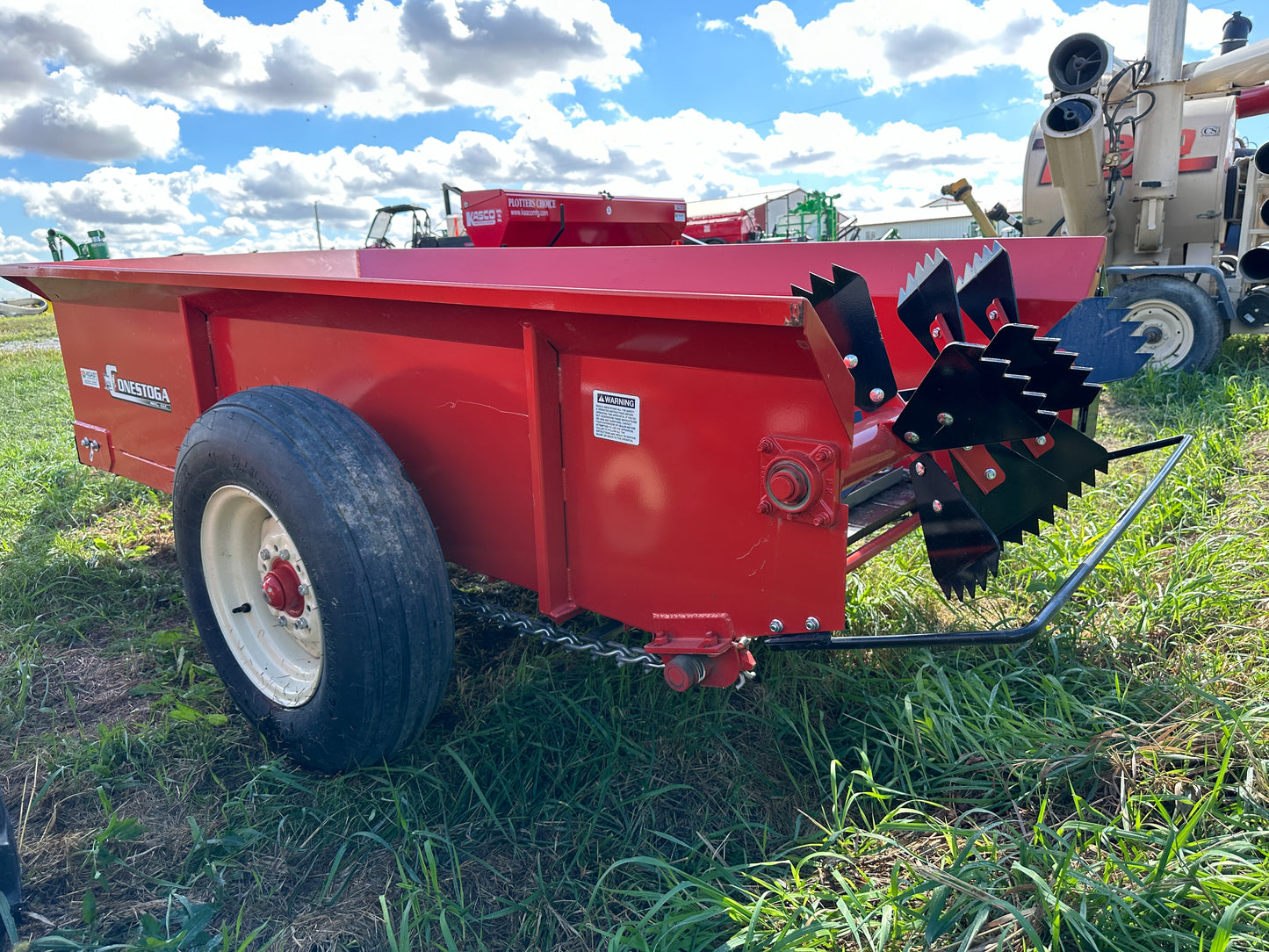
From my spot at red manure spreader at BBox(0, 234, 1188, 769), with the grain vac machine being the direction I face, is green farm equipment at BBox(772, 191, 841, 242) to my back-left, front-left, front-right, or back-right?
front-left

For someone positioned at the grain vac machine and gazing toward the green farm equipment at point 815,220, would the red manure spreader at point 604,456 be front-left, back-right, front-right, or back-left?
back-left

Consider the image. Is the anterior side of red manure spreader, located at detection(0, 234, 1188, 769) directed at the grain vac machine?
no

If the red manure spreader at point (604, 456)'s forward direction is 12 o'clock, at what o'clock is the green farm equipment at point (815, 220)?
The green farm equipment is roughly at 2 o'clock from the red manure spreader.

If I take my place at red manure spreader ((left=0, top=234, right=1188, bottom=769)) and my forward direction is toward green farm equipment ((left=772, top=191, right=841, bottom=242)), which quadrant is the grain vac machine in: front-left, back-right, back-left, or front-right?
front-right

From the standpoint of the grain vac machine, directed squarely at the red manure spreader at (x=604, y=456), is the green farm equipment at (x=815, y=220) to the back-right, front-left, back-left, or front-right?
back-right

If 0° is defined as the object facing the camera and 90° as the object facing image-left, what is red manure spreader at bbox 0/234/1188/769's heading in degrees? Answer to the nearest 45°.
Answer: approximately 135°
